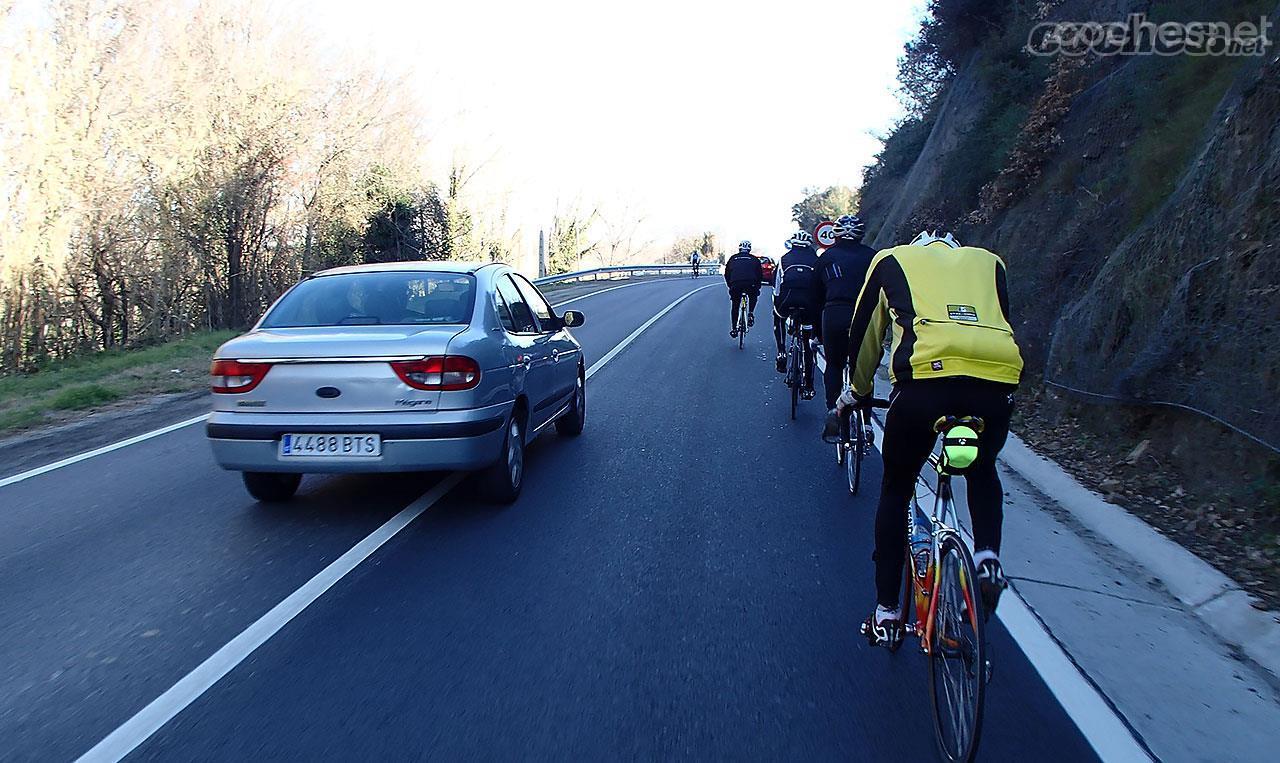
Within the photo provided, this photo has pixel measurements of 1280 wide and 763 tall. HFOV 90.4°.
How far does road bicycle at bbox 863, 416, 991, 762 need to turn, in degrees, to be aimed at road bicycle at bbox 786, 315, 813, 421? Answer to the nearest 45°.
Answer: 0° — it already faces it

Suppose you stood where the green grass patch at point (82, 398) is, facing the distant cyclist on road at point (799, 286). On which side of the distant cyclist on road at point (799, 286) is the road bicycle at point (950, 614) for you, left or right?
right

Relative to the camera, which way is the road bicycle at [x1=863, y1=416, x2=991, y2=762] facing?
away from the camera

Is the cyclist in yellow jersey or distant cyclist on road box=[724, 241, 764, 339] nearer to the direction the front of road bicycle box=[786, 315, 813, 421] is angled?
the distant cyclist on road

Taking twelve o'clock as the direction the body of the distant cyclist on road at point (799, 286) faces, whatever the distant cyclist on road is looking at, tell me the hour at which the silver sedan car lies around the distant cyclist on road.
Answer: The silver sedan car is roughly at 7 o'clock from the distant cyclist on road.

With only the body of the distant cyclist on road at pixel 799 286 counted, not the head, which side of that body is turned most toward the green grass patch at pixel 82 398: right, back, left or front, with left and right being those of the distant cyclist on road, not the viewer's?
left

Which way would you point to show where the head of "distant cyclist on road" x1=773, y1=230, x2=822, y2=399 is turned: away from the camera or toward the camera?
away from the camera

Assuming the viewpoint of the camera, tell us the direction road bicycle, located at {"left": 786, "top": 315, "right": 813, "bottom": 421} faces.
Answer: facing away from the viewer

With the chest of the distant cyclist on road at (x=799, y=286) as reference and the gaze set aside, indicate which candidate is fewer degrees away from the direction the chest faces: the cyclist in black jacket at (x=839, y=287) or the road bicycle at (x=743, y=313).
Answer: the road bicycle

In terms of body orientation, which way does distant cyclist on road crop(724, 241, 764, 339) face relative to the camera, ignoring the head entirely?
away from the camera

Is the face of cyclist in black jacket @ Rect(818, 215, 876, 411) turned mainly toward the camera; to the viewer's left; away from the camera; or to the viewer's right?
away from the camera

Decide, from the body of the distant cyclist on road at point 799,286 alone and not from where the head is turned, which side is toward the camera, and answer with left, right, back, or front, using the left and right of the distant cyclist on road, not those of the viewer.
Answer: back
